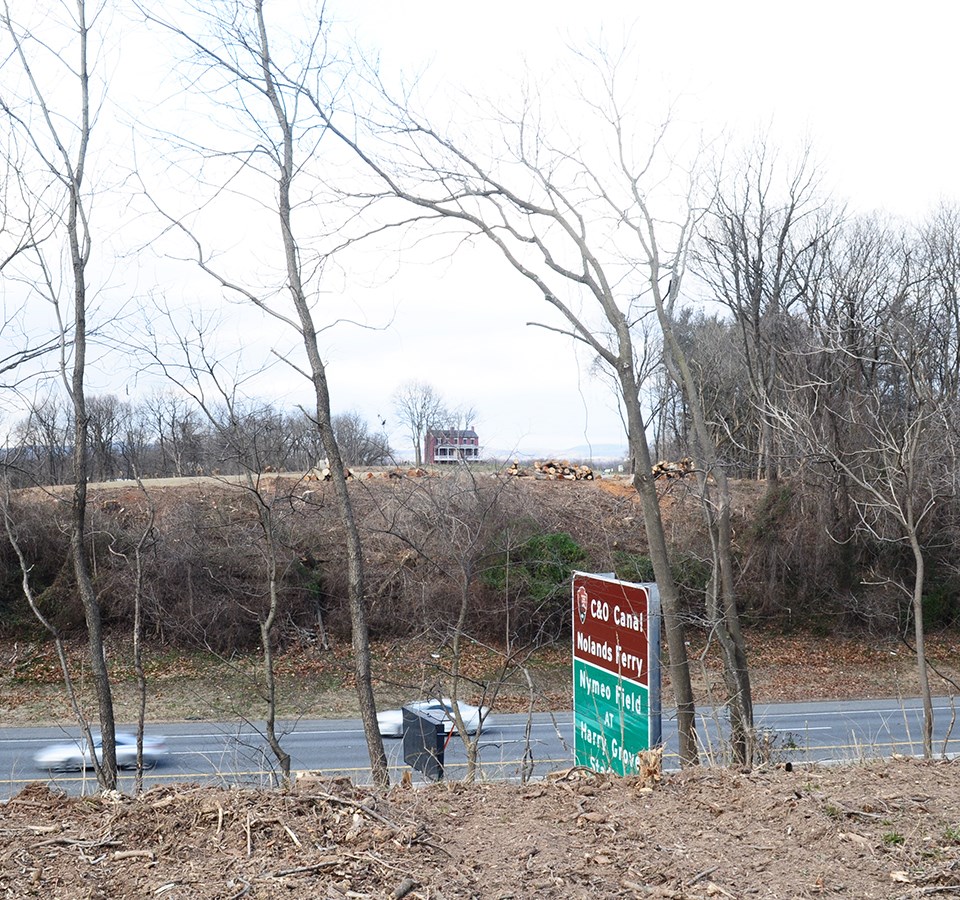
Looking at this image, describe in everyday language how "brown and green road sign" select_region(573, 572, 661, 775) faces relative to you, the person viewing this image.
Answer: facing the viewer and to the left of the viewer

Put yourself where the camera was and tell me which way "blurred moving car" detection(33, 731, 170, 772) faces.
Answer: facing to the left of the viewer

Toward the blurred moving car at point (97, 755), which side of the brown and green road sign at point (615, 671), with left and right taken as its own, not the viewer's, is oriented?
right

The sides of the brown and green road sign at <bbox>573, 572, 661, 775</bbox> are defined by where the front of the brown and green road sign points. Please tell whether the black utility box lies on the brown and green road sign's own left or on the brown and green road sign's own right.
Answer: on the brown and green road sign's own right

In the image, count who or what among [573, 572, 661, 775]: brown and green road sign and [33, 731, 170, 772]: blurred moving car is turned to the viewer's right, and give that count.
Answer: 0

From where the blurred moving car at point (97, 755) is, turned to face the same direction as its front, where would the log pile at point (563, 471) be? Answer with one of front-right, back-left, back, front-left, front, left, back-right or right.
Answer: back-right

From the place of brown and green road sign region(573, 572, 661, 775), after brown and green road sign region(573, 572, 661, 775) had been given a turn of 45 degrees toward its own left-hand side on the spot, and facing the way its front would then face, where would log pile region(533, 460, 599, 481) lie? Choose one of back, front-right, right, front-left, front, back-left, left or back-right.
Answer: back
